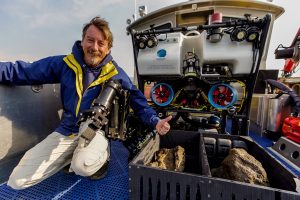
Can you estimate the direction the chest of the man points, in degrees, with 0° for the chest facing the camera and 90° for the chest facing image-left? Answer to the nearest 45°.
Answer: approximately 0°

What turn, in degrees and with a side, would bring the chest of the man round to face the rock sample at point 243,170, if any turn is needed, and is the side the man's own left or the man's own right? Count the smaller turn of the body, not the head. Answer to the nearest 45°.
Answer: approximately 45° to the man's own left
